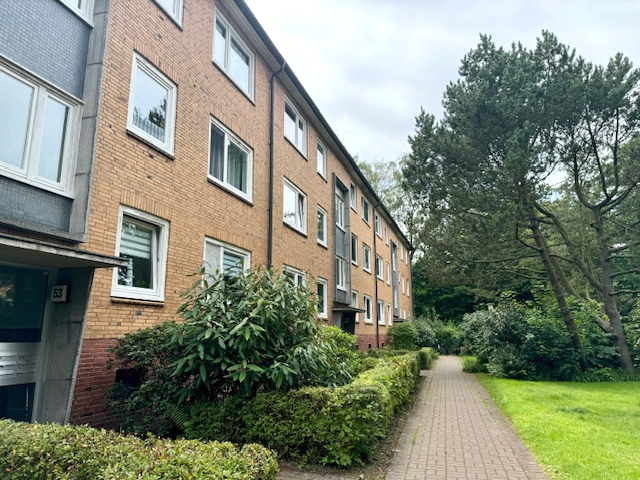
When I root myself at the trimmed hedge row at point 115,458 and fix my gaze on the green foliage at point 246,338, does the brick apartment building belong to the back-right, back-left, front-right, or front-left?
front-left

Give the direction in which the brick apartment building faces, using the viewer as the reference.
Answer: facing the viewer and to the right of the viewer

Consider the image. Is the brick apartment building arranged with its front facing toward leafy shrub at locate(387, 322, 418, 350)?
no
